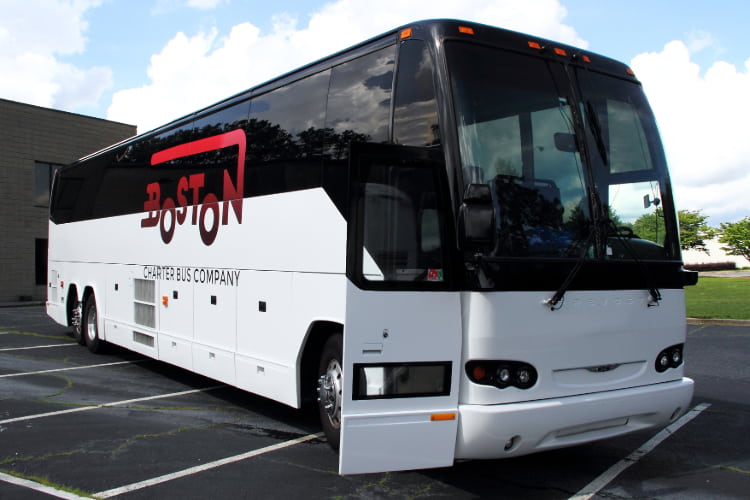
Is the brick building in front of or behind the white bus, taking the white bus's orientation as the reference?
behind

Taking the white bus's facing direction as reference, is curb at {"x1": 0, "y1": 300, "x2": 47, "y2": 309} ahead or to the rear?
to the rear

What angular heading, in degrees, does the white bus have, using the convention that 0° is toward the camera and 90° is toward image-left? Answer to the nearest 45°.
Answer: approximately 315°

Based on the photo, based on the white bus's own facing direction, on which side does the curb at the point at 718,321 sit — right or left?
on its left
